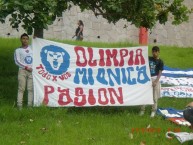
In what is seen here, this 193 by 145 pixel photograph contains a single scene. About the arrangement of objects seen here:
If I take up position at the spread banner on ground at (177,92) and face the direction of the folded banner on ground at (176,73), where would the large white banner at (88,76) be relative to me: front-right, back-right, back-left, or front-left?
back-left

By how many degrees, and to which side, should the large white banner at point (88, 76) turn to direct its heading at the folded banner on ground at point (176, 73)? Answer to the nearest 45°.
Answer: approximately 135° to its left

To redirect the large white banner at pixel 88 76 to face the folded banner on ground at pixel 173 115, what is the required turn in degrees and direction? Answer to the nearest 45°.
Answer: approximately 90° to its left

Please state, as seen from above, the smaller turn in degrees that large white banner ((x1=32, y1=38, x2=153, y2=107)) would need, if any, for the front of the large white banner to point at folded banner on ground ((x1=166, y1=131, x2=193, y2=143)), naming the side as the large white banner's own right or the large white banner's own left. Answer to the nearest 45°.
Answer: approximately 45° to the large white banner's own left

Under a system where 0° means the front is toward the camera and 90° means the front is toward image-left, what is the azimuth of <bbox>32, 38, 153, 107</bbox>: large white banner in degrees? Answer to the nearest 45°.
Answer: approximately 0°
